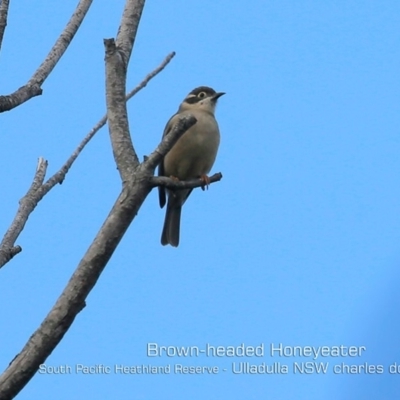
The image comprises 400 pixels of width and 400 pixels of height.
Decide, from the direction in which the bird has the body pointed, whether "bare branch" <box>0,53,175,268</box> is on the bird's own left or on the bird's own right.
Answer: on the bird's own right

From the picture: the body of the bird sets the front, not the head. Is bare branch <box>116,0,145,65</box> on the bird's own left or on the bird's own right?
on the bird's own right

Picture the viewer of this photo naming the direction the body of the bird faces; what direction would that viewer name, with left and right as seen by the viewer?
facing the viewer and to the right of the viewer

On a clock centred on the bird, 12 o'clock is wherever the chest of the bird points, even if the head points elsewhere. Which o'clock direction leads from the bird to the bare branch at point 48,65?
The bare branch is roughly at 2 o'clock from the bird.
